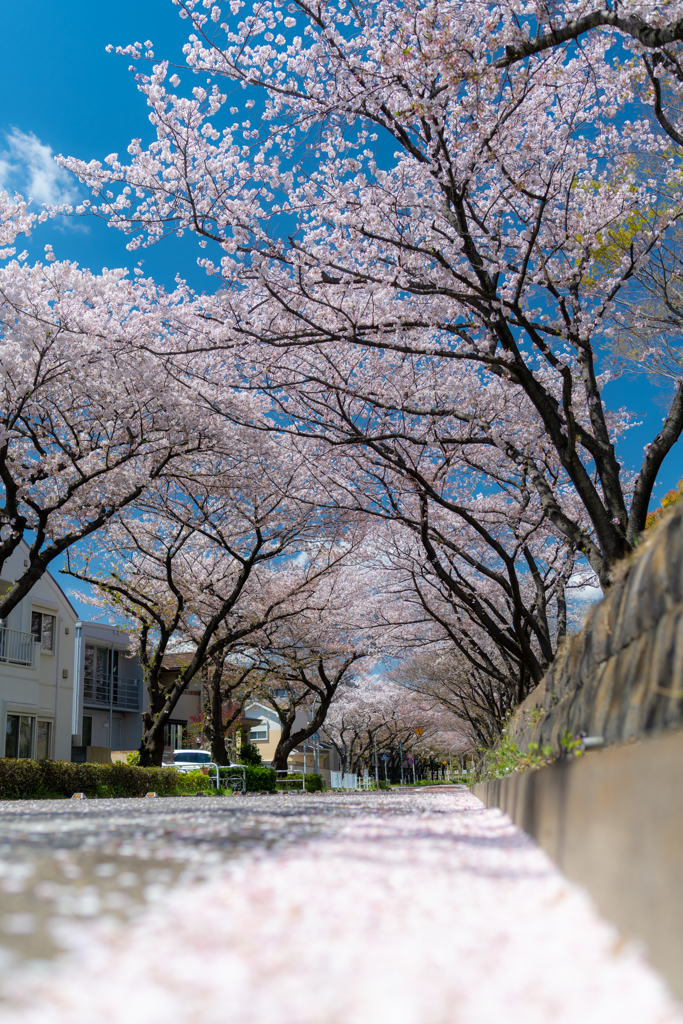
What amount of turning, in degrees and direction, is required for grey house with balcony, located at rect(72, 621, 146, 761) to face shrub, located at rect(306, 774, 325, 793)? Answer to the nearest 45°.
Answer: approximately 90° to its left

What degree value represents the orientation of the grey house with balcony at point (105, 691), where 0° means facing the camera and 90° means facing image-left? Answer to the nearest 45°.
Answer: approximately 315°

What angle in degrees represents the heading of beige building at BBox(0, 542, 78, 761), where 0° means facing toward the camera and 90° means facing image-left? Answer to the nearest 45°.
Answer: approximately 315°

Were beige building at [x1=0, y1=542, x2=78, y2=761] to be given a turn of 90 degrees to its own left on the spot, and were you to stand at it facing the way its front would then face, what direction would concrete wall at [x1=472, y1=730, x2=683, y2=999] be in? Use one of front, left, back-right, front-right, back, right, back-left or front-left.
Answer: back-right

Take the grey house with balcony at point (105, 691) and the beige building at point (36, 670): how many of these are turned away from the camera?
0

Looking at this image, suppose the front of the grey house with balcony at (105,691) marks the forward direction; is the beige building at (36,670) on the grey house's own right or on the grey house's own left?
on the grey house's own right

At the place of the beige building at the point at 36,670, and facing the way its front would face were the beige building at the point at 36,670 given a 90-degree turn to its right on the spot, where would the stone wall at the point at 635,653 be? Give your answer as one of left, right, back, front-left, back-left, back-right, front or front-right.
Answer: front-left
